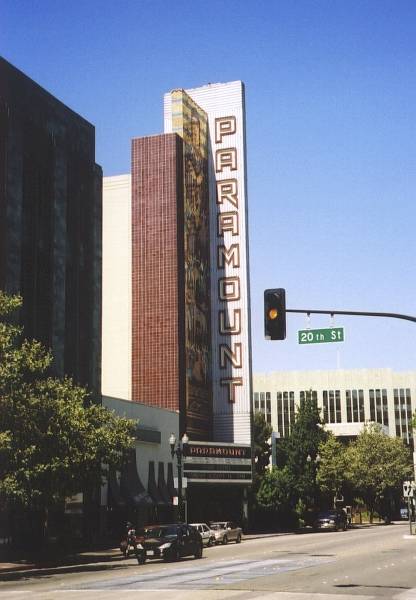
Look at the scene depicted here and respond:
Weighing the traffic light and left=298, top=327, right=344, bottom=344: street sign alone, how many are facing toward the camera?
2

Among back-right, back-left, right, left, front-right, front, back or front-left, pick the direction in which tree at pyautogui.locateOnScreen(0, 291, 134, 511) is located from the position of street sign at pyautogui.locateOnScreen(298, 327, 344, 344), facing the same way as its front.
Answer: back-right

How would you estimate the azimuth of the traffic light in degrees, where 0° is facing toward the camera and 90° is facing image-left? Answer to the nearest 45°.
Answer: approximately 0°

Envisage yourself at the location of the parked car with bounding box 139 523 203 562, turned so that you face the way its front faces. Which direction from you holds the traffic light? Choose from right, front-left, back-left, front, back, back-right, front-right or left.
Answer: front-left

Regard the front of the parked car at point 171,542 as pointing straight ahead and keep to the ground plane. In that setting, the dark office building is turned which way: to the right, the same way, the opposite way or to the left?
to the left

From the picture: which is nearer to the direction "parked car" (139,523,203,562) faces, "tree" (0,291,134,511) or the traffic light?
the tree
